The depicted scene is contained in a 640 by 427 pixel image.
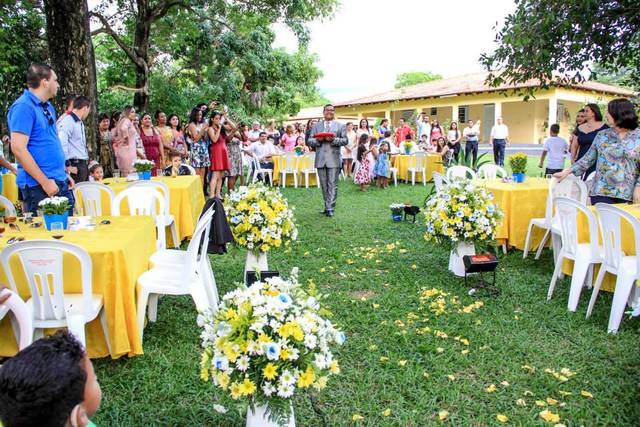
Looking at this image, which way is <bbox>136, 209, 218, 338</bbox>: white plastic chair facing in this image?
to the viewer's left

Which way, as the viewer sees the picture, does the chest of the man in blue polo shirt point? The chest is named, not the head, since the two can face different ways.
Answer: to the viewer's right

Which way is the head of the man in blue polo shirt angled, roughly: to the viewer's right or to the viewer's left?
to the viewer's right

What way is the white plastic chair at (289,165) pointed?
away from the camera

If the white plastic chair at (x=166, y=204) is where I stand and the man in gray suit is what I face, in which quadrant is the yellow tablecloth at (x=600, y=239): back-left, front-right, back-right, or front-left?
front-right

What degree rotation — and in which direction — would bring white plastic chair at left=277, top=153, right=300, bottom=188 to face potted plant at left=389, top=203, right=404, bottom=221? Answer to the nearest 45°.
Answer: approximately 180°

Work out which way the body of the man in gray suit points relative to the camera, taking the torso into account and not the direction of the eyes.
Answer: toward the camera

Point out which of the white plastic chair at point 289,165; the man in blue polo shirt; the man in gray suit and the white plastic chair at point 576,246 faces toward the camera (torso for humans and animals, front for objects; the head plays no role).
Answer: the man in gray suit

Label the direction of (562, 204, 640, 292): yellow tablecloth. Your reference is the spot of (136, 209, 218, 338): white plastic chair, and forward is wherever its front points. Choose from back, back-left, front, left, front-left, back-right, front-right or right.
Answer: back

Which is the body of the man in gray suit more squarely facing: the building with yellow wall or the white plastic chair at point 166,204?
the white plastic chair

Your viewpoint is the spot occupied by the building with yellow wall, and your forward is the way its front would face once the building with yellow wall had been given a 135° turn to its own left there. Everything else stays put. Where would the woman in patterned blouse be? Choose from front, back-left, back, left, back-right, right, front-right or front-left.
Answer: right

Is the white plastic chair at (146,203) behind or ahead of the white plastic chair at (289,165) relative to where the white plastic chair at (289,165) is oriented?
behind

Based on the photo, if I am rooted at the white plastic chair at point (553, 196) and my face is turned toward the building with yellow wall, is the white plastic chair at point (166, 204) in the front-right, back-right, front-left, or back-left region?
back-left

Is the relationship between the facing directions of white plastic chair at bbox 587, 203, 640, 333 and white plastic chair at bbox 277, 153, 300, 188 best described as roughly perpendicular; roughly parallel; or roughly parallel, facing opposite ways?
roughly perpendicular

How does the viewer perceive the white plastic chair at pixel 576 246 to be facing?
facing away from the viewer and to the right of the viewer

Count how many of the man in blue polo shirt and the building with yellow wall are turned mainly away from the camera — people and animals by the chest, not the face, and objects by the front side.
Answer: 0
